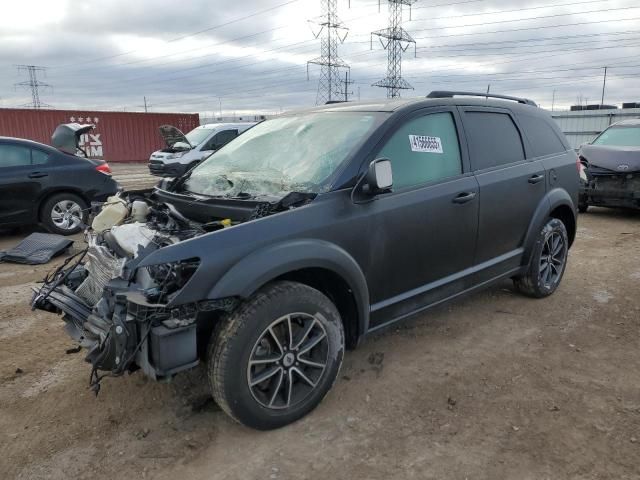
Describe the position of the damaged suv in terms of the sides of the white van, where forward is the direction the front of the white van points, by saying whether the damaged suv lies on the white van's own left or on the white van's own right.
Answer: on the white van's own left

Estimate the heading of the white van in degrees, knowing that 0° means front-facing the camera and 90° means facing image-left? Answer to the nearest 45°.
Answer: approximately 45°

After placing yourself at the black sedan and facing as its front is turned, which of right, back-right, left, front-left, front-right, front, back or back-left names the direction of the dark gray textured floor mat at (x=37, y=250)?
left

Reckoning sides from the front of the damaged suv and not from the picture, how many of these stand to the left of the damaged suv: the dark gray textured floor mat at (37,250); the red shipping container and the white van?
0

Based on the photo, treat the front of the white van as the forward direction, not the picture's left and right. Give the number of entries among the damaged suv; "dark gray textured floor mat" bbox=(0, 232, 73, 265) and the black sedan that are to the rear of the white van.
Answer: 0

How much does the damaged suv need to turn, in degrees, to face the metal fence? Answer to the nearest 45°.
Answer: approximately 180°

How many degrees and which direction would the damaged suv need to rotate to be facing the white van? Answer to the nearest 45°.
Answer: approximately 135° to its right

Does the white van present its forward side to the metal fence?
no

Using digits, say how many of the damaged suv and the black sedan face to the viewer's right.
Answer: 0

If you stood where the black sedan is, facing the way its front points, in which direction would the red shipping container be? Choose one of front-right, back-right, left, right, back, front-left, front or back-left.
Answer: right

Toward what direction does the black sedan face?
to the viewer's left

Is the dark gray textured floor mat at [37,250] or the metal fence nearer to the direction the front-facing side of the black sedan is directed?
the dark gray textured floor mat

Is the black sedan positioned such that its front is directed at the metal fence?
no

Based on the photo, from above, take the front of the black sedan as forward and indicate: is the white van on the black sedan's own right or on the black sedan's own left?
on the black sedan's own right

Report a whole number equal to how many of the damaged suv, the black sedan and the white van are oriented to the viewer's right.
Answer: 0

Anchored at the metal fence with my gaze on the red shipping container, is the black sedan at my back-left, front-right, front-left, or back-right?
front-left
